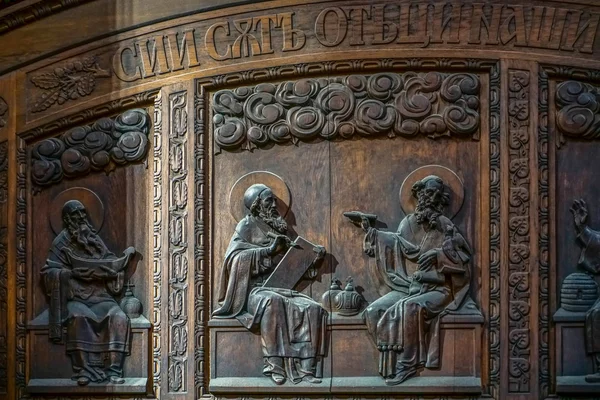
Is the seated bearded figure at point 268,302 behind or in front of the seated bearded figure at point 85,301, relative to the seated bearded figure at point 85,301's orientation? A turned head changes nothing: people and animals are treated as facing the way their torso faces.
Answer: in front

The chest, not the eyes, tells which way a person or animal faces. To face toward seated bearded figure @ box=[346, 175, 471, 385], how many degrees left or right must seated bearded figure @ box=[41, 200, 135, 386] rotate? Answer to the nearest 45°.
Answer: approximately 45° to its left

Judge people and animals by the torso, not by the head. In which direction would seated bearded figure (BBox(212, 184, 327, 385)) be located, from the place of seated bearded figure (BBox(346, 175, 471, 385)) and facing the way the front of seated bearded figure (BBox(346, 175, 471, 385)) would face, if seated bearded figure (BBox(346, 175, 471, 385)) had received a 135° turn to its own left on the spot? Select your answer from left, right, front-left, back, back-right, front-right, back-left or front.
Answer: back

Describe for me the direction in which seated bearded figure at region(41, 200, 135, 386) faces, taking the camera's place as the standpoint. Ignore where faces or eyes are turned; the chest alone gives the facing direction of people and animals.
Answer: facing the viewer and to the right of the viewer

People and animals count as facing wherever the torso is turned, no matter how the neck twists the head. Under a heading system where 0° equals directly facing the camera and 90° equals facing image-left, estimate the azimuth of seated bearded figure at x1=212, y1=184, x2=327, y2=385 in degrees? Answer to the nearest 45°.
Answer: approximately 315°

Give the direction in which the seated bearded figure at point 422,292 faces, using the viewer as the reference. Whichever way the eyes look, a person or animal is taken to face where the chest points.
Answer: facing the viewer and to the left of the viewer

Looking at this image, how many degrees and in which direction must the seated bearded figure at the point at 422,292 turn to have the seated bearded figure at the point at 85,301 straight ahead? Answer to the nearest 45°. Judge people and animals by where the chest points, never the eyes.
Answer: approximately 45° to its right

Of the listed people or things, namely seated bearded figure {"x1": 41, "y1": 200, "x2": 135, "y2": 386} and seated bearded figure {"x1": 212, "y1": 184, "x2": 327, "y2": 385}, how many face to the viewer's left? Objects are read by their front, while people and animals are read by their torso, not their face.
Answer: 0

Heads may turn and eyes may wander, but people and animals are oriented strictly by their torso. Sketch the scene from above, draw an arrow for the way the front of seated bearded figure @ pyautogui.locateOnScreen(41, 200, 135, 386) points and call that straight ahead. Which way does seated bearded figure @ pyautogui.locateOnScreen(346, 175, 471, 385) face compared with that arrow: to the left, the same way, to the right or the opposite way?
to the right

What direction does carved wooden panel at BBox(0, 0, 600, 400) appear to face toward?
toward the camera
